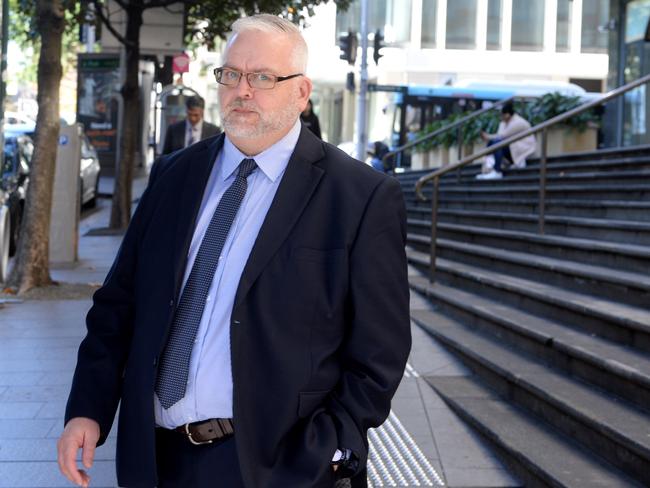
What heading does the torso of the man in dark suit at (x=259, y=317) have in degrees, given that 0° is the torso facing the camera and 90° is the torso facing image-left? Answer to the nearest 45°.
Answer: approximately 45°

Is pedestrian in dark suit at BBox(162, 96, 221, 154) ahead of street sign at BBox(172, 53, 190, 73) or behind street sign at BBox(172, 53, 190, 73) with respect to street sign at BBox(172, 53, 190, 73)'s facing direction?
ahead

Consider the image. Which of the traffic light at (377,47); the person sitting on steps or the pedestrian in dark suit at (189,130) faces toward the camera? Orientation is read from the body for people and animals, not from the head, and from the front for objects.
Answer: the pedestrian in dark suit

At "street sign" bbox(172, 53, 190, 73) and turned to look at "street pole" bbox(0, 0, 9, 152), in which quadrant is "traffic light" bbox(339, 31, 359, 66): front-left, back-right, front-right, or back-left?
back-left

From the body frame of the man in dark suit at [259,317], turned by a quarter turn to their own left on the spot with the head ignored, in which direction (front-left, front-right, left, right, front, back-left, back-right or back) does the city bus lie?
back-left

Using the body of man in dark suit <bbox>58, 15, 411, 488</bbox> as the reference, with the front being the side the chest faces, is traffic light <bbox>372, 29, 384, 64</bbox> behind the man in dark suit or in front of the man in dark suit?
behind

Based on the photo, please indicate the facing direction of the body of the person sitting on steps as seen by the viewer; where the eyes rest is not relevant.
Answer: to the viewer's left
